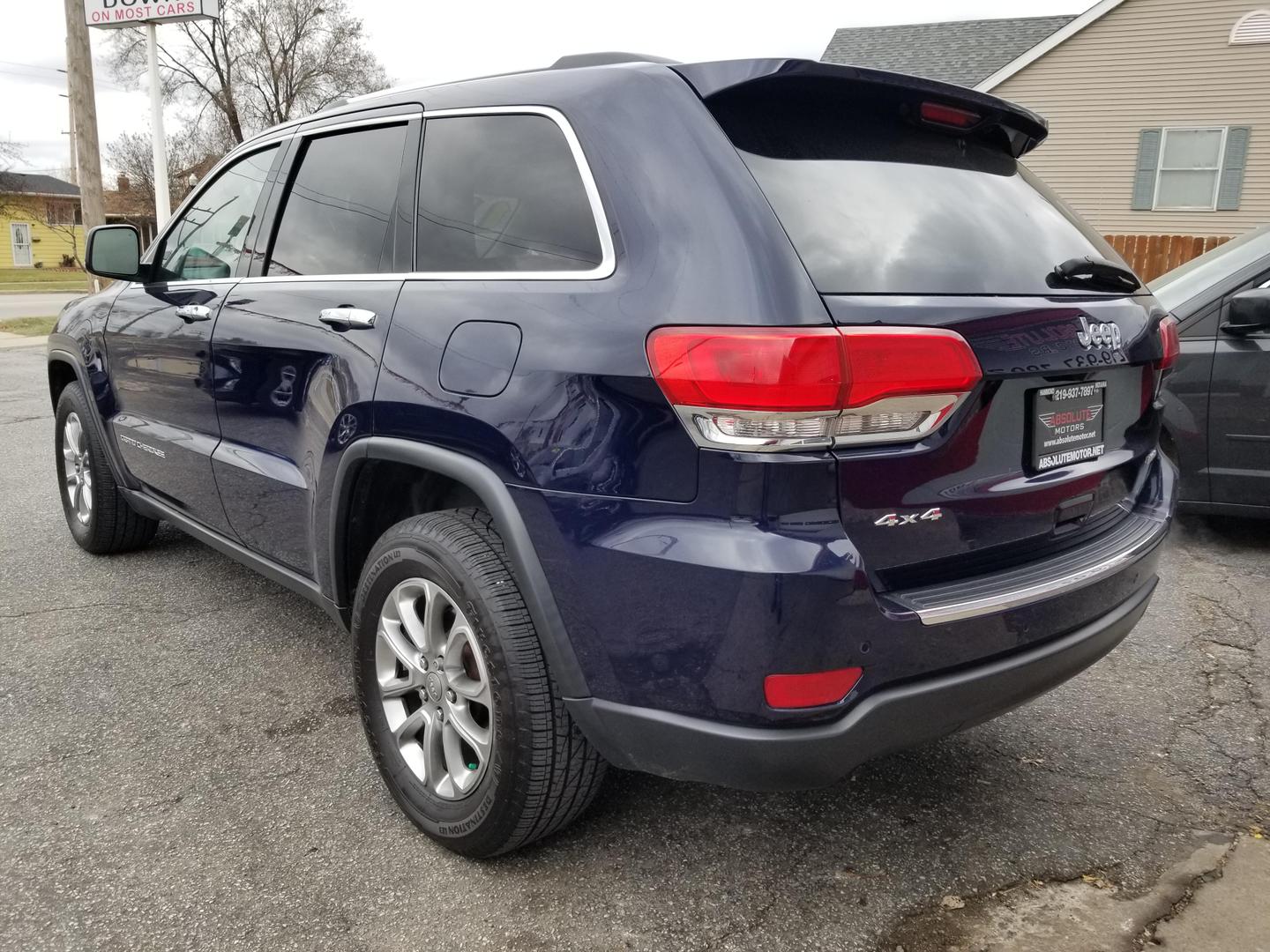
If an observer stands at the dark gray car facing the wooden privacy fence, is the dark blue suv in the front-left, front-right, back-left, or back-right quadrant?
back-left

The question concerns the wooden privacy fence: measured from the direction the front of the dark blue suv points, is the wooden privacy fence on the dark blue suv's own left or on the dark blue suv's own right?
on the dark blue suv's own right

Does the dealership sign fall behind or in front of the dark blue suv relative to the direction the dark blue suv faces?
in front

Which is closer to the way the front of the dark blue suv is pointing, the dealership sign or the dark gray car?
the dealership sign

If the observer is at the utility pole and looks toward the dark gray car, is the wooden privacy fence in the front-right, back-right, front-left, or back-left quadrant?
front-left

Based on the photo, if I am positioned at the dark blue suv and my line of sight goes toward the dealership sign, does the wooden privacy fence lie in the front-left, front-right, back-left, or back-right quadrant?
front-right

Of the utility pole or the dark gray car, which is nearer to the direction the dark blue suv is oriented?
the utility pole

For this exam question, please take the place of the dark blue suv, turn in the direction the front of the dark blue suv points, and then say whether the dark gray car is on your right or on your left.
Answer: on your right

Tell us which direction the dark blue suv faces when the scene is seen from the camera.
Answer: facing away from the viewer and to the left of the viewer

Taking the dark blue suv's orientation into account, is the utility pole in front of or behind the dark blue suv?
in front
